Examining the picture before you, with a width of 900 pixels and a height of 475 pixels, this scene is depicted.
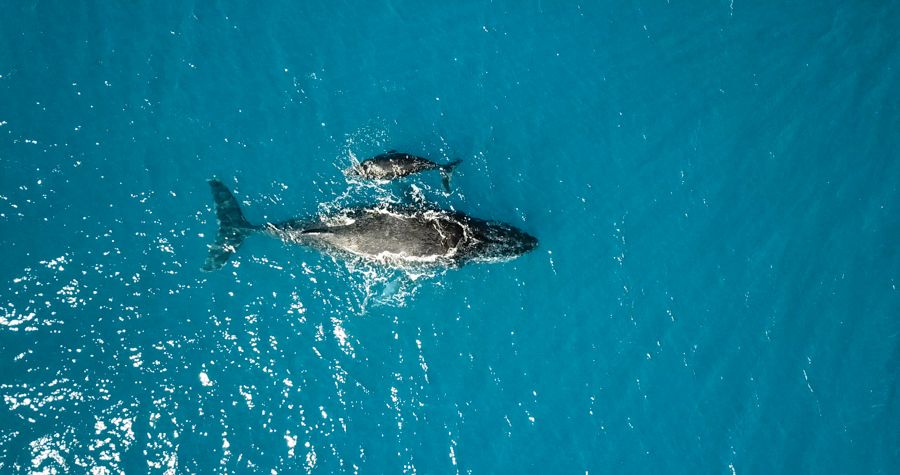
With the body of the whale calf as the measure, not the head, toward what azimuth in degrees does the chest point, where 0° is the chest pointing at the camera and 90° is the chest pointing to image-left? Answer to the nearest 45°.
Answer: approximately 90°
